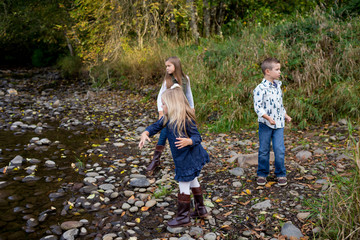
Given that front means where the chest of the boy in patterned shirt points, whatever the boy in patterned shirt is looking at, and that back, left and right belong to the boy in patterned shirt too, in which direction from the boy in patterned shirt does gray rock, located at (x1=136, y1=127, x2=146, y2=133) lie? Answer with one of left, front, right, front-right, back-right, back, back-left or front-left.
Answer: back

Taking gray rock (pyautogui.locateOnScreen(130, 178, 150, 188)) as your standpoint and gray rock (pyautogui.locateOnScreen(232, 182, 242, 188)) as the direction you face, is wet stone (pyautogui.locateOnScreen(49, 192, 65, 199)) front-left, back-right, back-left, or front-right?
back-right

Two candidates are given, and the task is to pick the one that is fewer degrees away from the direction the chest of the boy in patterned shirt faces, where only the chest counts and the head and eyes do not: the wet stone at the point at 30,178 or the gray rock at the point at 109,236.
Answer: the gray rock

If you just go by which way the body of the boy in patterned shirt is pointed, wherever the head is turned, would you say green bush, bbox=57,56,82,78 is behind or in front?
behind

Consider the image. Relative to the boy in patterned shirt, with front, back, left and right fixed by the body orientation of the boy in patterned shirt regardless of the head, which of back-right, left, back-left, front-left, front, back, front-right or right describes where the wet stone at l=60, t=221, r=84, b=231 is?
right

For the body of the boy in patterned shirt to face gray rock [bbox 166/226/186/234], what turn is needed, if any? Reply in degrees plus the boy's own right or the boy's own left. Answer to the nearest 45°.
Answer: approximately 90° to the boy's own right

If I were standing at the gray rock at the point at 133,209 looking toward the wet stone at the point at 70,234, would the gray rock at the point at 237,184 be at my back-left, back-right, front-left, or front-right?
back-left

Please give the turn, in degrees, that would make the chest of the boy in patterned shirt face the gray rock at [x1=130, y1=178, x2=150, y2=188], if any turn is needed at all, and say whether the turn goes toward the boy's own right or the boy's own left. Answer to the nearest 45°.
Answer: approximately 135° to the boy's own right

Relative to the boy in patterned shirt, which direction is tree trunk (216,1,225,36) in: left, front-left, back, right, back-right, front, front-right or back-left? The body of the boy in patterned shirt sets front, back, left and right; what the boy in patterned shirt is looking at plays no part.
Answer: back-left
